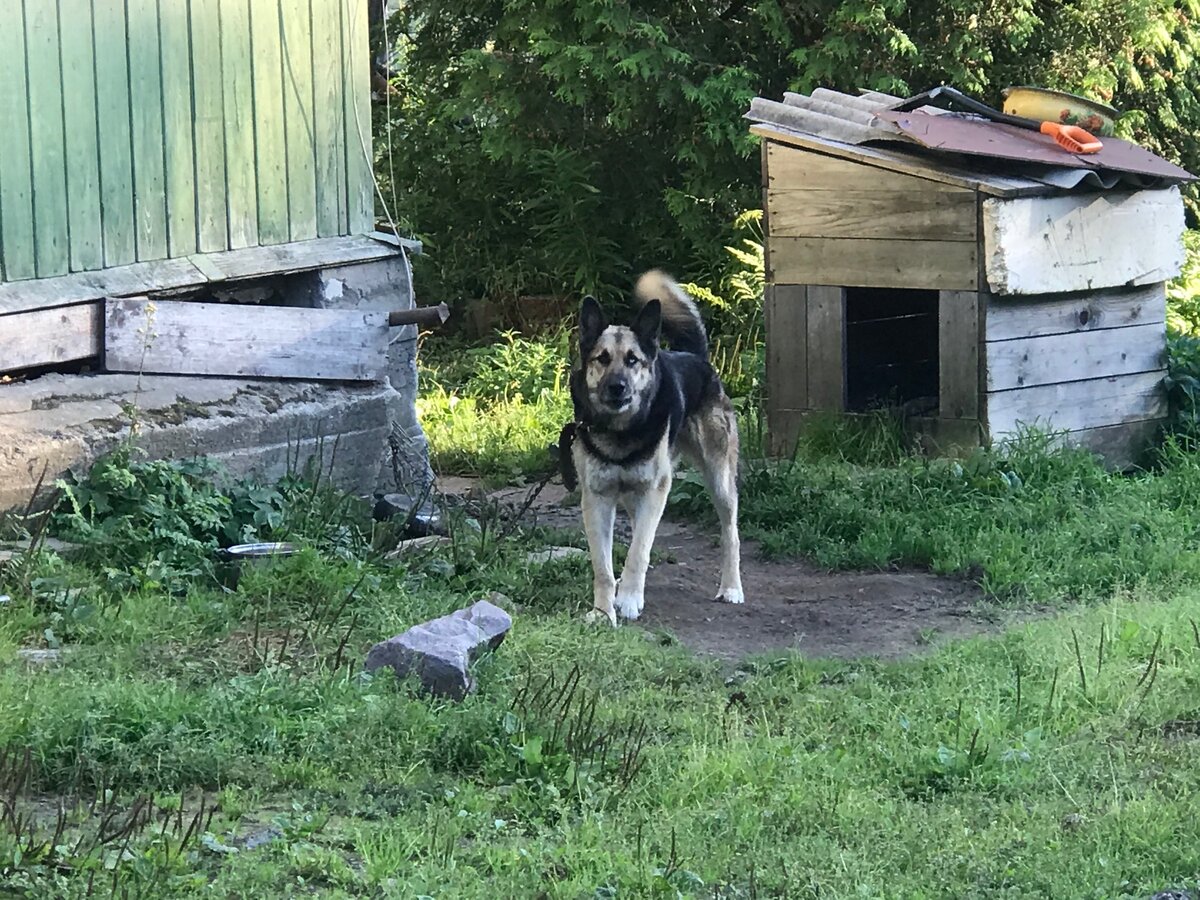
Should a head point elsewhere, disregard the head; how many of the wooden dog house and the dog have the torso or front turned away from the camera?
0

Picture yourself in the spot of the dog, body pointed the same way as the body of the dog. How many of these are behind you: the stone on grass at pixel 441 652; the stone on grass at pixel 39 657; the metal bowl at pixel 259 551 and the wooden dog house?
1

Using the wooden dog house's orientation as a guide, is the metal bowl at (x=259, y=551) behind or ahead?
ahead

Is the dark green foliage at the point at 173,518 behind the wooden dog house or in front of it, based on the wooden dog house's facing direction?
in front

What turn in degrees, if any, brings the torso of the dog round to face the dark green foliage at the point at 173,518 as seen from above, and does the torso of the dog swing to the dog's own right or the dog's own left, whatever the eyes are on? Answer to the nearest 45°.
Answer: approximately 45° to the dog's own right

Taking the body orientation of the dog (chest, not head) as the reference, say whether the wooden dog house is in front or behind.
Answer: behind

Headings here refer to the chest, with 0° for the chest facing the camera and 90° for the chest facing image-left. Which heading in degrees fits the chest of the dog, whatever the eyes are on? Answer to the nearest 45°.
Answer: approximately 45°
